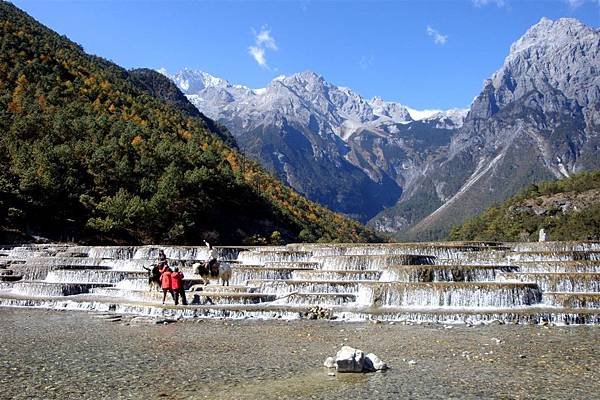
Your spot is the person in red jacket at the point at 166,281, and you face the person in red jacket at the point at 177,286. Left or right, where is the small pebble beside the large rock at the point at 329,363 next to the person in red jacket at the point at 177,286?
right

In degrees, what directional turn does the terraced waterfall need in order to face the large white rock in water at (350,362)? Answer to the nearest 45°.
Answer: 0° — it already faces it

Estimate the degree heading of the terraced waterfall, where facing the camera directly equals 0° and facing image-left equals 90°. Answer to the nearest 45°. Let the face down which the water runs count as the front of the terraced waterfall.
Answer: approximately 0°
